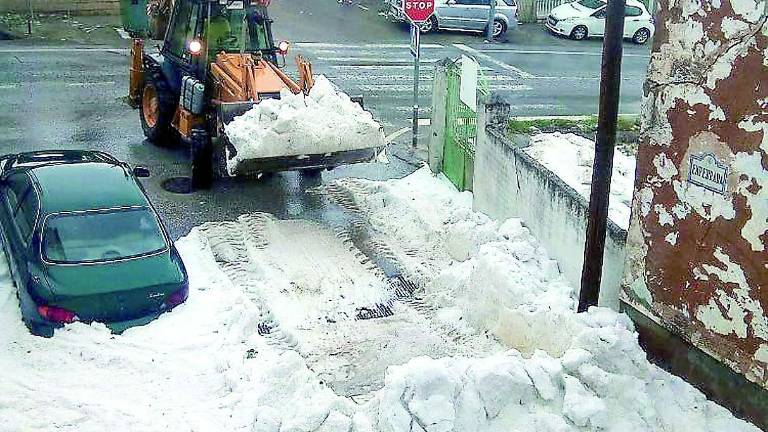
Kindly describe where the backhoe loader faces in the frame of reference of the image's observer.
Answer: facing the viewer and to the right of the viewer

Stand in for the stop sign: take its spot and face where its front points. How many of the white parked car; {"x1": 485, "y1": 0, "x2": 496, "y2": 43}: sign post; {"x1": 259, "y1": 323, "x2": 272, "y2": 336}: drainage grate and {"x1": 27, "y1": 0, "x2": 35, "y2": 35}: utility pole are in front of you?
1

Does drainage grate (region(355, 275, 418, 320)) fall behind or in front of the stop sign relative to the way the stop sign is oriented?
in front

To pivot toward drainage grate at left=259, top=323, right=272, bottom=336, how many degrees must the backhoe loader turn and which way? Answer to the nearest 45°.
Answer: approximately 45° to its right

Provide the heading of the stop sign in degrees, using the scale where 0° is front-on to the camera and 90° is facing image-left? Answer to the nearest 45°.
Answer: approximately 0°

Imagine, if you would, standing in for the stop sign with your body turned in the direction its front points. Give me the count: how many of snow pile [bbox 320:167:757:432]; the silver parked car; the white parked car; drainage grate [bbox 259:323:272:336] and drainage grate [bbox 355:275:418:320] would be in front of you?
3

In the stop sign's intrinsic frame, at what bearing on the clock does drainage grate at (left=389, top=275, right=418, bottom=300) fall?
The drainage grate is roughly at 12 o'clock from the stop sign.

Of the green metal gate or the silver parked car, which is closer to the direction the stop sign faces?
the green metal gate

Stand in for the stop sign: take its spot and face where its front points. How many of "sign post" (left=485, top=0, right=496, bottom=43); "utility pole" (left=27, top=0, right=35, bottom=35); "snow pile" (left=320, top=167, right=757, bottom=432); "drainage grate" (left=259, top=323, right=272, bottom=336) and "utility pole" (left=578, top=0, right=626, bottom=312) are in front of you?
3

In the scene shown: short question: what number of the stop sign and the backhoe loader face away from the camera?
0

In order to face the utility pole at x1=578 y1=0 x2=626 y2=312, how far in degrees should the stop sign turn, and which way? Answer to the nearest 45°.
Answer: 0° — it already faces it

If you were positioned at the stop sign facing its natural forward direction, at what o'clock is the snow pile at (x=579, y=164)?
The snow pile is roughly at 11 o'clock from the stop sign.

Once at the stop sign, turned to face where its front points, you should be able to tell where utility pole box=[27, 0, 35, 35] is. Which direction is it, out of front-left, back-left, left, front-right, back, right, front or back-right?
back-right

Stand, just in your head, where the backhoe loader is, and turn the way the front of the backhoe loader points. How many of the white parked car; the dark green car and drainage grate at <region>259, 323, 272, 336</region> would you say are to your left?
1
